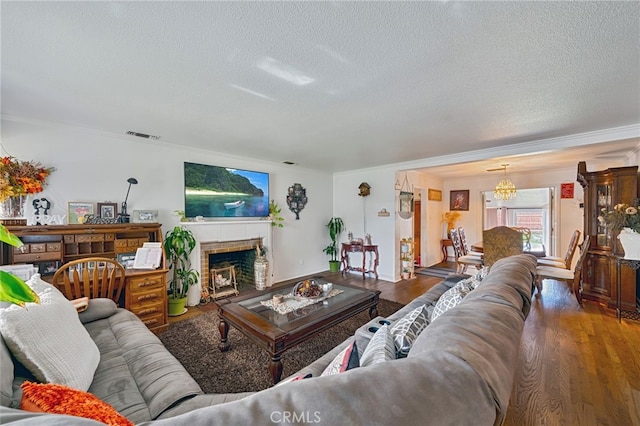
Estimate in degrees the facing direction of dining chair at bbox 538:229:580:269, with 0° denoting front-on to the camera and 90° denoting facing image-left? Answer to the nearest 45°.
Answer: approximately 90°

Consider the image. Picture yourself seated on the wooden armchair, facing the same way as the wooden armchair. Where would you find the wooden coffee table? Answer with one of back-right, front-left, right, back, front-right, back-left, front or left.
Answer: back-right

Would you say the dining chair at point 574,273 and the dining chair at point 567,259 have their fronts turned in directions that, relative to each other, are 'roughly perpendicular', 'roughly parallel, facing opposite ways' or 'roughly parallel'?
roughly parallel

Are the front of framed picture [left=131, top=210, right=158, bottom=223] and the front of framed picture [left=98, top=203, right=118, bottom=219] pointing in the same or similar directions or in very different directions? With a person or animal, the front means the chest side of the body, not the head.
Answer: same or similar directions

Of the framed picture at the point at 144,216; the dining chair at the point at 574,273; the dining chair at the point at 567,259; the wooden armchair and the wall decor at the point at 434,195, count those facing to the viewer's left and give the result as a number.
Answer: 2

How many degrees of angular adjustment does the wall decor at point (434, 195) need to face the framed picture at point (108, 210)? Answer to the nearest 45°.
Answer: approximately 90° to its right

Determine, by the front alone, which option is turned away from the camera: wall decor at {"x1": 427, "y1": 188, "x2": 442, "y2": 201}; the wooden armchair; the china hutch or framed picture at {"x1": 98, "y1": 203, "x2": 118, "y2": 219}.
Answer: the wooden armchair

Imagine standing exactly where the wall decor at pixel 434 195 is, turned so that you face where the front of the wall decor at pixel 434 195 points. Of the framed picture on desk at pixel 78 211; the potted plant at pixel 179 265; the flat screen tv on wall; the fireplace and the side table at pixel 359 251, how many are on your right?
5

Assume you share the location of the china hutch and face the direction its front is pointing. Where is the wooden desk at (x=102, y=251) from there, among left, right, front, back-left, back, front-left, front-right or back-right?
front

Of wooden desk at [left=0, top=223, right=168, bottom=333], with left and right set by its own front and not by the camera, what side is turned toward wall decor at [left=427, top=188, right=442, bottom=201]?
left

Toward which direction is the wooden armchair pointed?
away from the camera

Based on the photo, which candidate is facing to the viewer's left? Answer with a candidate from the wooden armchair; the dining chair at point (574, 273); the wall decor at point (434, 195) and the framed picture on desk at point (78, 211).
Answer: the dining chair

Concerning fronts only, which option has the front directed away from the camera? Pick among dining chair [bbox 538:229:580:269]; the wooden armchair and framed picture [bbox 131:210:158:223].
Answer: the wooden armchair

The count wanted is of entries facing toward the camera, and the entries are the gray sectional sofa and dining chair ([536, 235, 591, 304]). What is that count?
0

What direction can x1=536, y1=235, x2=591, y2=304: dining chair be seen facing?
to the viewer's left

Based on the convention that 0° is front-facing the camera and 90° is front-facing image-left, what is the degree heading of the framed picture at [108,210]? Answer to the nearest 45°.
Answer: approximately 0°

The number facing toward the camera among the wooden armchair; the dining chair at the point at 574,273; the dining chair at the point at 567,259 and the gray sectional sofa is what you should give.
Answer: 0

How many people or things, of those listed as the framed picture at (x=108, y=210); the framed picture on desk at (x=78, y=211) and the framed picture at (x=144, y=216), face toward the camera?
3

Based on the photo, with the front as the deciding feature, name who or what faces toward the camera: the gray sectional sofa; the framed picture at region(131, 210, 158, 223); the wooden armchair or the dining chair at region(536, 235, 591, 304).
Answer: the framed picture

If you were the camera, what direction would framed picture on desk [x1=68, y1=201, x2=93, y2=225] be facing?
facing the viewer

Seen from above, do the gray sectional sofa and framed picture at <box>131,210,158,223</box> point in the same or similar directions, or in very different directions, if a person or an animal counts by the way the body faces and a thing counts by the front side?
very different directions
